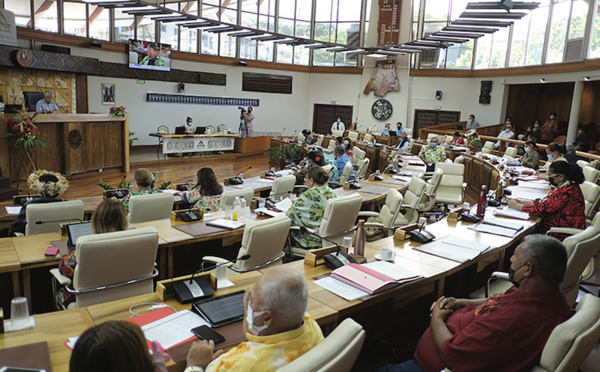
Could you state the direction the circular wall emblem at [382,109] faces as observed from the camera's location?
facing the viewer

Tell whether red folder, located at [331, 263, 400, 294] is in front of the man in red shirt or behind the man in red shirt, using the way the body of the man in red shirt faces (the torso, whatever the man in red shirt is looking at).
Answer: in front

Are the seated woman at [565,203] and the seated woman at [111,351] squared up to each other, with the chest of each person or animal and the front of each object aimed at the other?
no

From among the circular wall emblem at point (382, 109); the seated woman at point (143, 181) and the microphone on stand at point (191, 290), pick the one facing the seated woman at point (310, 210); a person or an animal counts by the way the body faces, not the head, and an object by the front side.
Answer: the circular wall emblem

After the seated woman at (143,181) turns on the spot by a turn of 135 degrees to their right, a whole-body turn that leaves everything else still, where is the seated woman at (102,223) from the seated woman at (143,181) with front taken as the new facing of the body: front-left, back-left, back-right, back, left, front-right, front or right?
front-right

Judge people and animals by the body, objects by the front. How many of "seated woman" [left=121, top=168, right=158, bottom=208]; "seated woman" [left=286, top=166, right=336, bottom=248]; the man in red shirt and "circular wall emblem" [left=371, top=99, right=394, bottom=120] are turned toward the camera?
1

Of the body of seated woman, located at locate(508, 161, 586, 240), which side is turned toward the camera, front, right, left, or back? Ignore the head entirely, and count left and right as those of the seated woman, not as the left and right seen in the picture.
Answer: left

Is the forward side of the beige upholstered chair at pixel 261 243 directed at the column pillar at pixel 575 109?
no

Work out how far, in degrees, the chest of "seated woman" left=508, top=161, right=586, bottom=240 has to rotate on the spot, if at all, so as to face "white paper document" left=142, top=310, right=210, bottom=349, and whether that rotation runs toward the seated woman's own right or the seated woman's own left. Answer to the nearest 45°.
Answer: approximately 45° to the seated woman's own left

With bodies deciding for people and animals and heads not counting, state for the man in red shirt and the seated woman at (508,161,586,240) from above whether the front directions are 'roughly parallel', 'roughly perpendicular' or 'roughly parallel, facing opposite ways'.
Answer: roughly parallel

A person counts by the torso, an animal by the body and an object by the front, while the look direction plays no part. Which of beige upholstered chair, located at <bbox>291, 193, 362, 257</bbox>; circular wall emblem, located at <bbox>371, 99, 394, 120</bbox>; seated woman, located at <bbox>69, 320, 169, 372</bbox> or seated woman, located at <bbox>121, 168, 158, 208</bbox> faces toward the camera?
the circular wall emblem

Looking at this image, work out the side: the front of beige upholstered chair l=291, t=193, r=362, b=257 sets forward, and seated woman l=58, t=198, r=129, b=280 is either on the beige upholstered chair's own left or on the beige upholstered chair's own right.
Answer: on the beige upholstered chair's own left

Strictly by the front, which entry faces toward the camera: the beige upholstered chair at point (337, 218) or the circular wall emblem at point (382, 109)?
the circular wall emblem

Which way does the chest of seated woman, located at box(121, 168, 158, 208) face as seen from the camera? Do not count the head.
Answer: away from the camera

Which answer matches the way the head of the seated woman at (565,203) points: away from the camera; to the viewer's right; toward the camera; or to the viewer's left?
to the viewer's left

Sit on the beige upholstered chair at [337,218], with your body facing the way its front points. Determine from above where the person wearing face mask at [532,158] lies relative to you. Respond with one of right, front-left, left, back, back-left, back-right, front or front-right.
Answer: right

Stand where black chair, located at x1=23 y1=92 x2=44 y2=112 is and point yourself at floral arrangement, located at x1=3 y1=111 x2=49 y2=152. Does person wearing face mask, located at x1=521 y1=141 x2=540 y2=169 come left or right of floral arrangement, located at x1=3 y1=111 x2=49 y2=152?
left

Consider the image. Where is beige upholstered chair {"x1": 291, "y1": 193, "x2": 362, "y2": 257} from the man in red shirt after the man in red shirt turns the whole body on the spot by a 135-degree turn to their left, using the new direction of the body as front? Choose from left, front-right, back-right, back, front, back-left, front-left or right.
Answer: back

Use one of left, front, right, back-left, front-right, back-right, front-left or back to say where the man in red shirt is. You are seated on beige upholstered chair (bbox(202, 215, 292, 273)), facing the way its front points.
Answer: back

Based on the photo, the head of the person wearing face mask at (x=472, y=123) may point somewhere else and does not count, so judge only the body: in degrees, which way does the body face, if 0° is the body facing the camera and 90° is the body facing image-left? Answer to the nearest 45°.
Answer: approximately 45°

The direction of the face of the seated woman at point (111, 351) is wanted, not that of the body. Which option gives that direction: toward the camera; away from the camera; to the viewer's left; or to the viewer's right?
away from the camera
